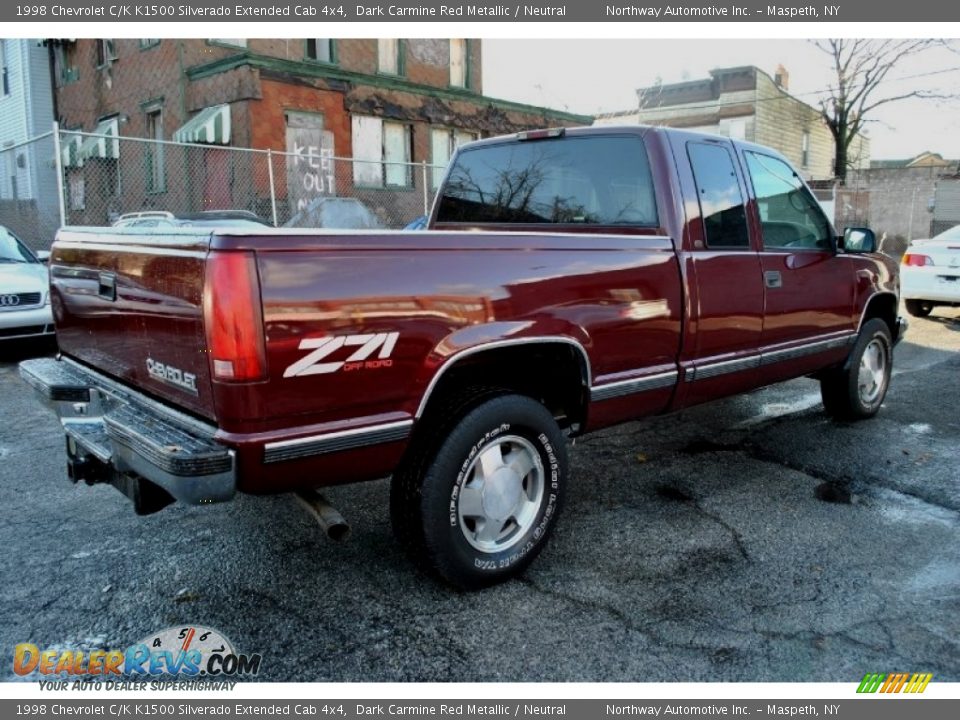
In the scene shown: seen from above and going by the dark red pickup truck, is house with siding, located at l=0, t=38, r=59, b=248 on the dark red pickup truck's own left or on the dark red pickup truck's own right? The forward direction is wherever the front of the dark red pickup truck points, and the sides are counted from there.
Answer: on the dark red pickup truck's own left

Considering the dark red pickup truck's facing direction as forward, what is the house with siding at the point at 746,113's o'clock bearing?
The house with siding is roughly at 11 o'clock from the dark red pickup truck.

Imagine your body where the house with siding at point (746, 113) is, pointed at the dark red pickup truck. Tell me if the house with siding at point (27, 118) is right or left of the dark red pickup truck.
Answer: right

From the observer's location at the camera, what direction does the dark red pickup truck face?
facing away from the viewer and to the right of the viewer

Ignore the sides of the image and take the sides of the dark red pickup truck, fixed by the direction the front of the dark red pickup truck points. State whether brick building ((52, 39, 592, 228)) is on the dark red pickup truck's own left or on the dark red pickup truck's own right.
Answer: on the dark red pickup truck's own left

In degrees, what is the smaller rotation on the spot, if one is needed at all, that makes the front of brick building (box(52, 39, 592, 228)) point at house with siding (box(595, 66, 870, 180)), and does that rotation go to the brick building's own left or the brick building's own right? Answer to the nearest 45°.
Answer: approximately 90° to the brick building's own left

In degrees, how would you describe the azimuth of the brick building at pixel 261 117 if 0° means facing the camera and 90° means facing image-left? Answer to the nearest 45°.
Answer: approximately 315°
